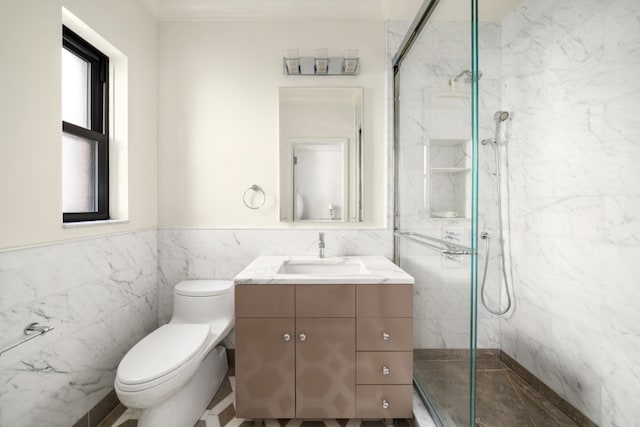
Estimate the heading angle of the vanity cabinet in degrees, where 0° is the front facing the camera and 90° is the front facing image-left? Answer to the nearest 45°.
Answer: approximately 0°

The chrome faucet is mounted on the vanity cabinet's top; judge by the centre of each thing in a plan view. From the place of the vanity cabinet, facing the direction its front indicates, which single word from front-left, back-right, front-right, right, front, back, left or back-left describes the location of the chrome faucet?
back

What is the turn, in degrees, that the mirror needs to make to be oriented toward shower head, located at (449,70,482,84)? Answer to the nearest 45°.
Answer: approximately 45° to its left

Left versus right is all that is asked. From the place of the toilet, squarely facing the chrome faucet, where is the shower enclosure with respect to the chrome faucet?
right

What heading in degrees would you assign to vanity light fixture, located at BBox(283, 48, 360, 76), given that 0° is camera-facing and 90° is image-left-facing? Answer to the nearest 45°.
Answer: approximately 0°

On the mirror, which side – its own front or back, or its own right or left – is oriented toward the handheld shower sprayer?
left

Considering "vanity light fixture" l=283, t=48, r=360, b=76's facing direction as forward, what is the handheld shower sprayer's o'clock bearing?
The handheld shower sprayer is roughly at 9 o'clock from the vanity light fixture.

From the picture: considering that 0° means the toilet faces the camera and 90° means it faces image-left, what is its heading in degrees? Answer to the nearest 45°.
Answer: approximately 45°
